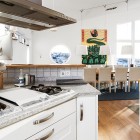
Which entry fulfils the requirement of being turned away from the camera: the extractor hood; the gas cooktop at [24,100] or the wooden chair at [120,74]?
the wooden chair

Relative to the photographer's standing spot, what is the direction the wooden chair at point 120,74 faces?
facing away from the viewer

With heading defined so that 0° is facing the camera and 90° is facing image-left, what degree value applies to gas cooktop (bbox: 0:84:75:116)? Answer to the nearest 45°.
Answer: approximately 315°

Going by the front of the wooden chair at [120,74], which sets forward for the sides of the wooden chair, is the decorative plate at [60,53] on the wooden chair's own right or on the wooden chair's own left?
on the wooden chair's own left

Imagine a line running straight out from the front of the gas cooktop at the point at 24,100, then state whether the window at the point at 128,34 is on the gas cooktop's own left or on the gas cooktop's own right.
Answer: on the gas cooktop's own left

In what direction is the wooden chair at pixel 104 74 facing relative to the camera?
away from the camera

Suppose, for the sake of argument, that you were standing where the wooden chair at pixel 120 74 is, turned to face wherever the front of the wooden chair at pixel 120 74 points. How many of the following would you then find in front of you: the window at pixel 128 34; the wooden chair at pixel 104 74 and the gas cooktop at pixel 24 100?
1

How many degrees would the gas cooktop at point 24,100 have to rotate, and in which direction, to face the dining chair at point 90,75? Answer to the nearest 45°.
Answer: approximately 90° to its left

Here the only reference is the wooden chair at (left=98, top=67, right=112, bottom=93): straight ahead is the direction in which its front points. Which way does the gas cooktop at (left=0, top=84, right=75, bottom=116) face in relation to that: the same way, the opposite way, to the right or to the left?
to the right

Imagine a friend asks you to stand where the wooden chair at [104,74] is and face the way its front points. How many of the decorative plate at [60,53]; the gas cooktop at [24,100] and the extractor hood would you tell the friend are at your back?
2

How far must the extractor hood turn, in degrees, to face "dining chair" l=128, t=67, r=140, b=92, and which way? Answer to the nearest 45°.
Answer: approximately 90° to its left

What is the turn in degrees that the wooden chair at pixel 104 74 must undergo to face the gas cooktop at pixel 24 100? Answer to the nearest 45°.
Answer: approximately 180°

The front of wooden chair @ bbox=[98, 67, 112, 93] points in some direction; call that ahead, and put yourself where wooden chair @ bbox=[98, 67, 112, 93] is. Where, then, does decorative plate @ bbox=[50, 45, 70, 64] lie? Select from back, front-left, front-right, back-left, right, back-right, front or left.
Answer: front-left

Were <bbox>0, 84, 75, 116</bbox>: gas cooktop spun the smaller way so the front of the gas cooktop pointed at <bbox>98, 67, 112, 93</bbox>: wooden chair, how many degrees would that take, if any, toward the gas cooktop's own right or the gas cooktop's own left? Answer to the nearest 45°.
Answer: approximately 90° to the gas cooktop's own left

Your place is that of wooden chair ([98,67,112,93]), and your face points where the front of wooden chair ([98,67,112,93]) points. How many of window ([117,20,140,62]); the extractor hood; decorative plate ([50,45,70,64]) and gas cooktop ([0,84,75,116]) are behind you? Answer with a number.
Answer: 2

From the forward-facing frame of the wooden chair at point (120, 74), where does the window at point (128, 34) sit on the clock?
The window is roughly at 12 o'clock from the wooden chair.
